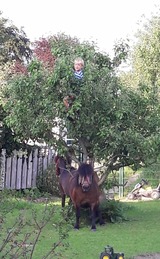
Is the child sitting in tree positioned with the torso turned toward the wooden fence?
no
